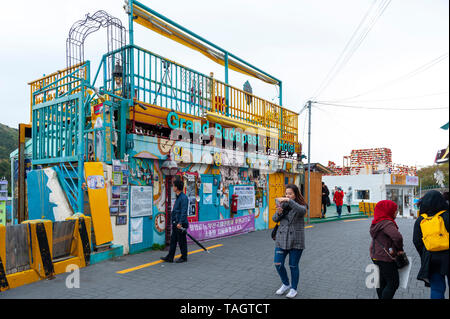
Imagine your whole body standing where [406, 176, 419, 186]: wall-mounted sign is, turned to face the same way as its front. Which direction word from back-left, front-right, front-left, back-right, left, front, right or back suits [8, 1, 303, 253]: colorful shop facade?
front

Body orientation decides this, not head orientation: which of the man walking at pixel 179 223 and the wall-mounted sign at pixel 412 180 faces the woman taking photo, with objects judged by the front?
the wall-mounted sign

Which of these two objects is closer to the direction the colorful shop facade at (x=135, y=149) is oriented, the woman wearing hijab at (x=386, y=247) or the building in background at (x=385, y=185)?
the woman wearing hijab

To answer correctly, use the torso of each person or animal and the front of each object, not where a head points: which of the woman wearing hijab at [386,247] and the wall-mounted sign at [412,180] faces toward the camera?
the wall-mounted sign

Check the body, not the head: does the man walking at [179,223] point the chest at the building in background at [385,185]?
no

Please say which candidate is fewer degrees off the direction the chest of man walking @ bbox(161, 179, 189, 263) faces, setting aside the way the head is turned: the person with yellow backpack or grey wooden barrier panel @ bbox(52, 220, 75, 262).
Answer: the grey wooden barrier panel

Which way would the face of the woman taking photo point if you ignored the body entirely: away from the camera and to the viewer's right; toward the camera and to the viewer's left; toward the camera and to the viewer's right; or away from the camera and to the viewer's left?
toward the camera and to the viewer's left

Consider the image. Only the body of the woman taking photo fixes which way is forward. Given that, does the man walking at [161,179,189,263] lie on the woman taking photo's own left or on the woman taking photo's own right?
on the woman taking photo's own right

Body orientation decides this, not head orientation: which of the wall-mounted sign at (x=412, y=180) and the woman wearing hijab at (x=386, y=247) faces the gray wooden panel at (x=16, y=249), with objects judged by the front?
the wall-mounted sign

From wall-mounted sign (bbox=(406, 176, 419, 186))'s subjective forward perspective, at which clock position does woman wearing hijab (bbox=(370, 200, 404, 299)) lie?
The woman wearing hijab is roughly at 12 o'clock from the wall-mounted sign.

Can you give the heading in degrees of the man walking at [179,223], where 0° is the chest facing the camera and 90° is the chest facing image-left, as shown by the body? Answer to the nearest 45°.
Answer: approximately 90°

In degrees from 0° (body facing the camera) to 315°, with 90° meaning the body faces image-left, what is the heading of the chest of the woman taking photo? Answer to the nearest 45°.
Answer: approximately 45°
